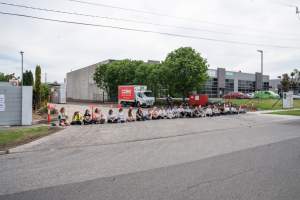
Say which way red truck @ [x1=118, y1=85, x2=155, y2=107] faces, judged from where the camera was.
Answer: facing the viewer and to the right of the viewer

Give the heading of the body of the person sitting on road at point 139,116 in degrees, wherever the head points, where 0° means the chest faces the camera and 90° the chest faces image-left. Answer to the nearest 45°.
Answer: approximately 315°

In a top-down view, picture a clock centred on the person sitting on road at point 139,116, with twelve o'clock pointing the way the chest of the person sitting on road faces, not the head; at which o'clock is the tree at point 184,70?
The tree is roughly at 8 o'clock from the person sitting on road.

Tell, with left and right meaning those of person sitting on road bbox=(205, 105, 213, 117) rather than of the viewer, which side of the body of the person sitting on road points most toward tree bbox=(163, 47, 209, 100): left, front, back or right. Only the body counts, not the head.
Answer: back

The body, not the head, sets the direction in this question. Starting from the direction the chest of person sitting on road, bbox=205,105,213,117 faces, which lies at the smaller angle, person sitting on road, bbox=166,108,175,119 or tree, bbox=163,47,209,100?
the person sitting on road

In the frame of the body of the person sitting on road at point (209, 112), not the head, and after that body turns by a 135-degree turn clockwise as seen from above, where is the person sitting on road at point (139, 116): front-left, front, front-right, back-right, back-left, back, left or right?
left

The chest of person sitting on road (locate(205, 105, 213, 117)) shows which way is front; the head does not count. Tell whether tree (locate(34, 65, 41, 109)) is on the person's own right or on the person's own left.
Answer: on the person's own right

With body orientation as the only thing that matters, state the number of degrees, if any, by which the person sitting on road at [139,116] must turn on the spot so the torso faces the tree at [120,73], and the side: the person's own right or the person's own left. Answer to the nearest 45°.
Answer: approximately 135° to the person's own left

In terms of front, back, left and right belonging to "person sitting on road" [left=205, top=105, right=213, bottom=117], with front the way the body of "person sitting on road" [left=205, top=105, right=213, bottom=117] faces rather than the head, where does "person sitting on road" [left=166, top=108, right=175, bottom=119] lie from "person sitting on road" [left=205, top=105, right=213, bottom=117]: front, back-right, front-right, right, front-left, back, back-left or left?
front-right

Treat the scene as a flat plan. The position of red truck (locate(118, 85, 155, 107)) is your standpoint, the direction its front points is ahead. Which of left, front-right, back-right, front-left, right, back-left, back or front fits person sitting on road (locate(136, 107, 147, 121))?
front-right

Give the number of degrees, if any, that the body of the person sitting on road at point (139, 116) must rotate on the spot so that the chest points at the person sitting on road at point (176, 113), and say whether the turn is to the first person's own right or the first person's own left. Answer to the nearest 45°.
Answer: approximately 90° to the first person's own left

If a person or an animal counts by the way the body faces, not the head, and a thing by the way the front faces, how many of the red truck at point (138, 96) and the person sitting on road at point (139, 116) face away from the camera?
0

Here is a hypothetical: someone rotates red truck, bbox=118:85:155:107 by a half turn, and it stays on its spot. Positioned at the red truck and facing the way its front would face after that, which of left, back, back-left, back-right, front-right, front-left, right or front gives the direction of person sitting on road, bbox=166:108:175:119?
back-left

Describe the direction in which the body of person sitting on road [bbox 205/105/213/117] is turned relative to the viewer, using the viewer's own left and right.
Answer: facing the viewer
